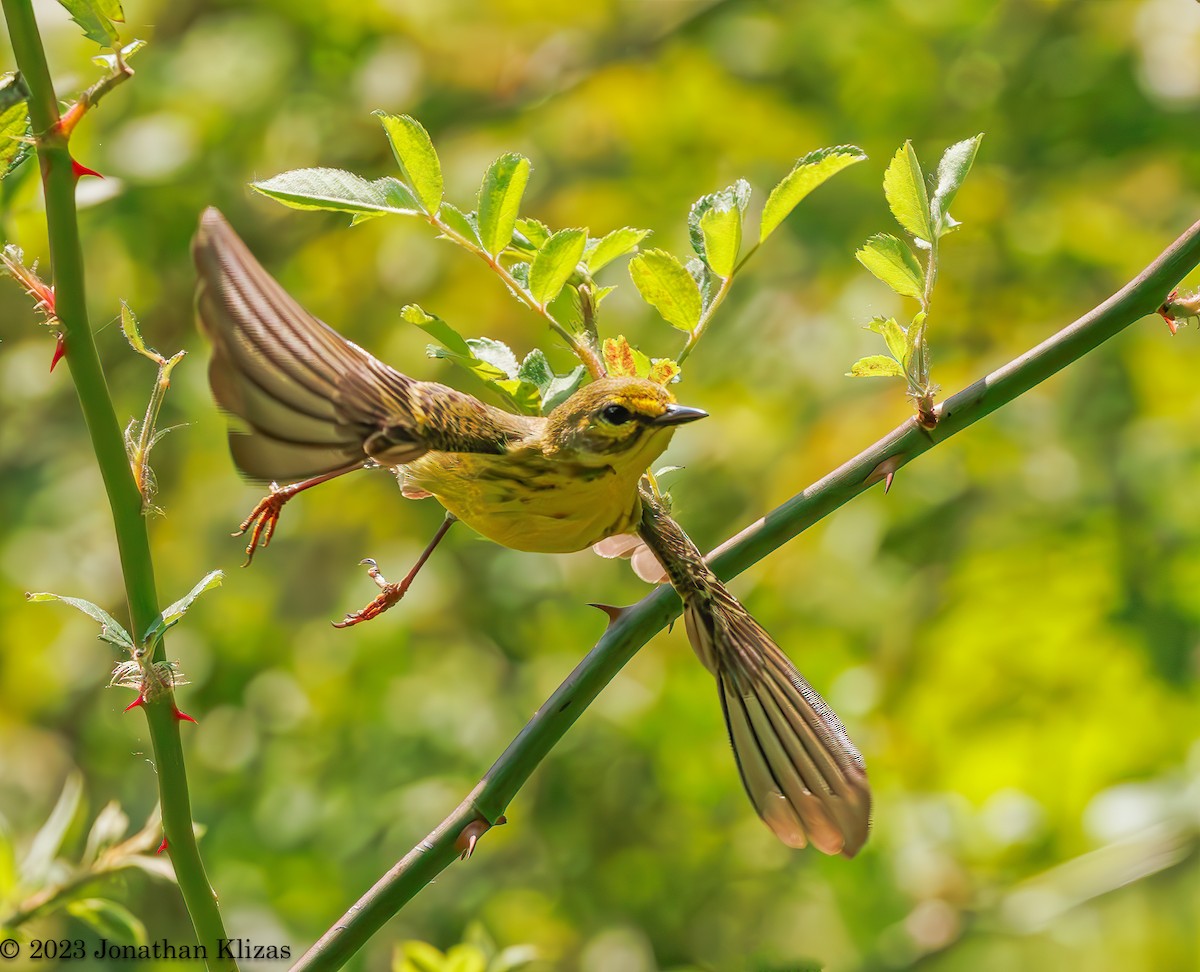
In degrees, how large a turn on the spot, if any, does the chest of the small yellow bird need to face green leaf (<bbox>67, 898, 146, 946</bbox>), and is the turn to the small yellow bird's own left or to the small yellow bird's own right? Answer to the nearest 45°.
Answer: approximately 180°

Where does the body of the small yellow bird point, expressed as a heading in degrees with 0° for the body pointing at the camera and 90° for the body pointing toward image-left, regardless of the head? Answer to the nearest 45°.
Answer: approximately 315°
